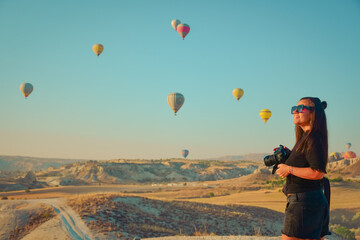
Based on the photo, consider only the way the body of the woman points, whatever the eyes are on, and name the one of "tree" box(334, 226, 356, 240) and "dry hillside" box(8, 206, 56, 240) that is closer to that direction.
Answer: the dry hillside

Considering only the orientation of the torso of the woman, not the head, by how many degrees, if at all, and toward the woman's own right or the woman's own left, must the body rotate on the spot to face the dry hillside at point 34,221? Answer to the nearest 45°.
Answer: approximately 45° to the woman's own right
